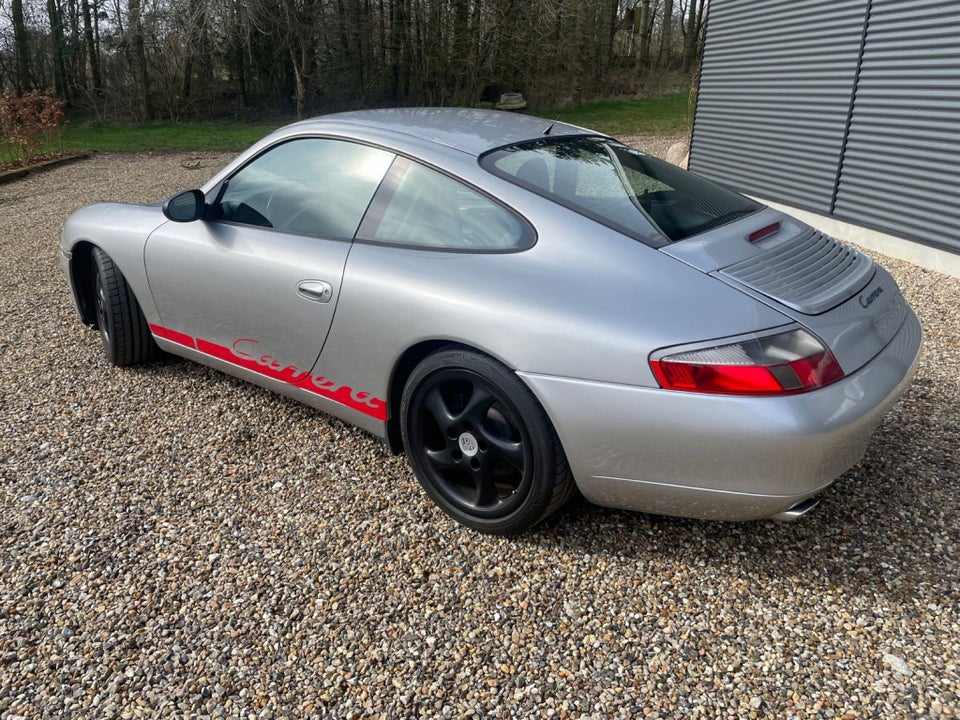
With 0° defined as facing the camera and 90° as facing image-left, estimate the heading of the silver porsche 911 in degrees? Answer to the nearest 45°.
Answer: approximately 135°

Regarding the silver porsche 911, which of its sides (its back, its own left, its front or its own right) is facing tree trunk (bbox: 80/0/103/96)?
front

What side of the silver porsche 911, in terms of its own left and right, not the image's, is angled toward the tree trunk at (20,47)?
front

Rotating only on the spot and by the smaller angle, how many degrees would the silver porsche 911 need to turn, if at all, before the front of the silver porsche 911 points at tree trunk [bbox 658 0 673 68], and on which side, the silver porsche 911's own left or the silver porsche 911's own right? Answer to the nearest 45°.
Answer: approximately 45° to the silver porsche 911's own right
